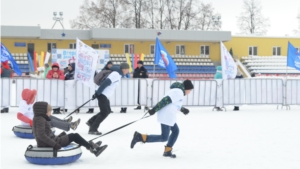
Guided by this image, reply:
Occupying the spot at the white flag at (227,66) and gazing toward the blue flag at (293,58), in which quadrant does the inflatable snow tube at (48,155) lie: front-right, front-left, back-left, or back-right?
back-right

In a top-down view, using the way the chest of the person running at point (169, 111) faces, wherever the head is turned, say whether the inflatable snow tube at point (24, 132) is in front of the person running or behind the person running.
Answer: behind

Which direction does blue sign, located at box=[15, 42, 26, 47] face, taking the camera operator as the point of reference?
facing the viewer

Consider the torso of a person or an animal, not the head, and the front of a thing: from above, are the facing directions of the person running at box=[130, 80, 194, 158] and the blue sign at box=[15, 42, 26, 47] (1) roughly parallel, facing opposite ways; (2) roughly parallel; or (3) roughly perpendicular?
roughly perpendicular

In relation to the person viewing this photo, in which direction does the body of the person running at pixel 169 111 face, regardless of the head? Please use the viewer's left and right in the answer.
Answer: facing to the right of the viewer

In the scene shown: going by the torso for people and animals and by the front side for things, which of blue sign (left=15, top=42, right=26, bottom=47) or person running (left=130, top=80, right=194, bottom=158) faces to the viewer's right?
the person running

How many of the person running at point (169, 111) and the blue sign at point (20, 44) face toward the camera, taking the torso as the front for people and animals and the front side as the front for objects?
1

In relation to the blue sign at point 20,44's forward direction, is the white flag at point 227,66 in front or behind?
in front

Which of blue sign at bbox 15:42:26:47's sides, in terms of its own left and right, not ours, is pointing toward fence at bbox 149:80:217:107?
front

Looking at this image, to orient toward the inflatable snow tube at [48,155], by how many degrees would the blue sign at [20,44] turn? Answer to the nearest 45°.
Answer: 0° — it already faces it
